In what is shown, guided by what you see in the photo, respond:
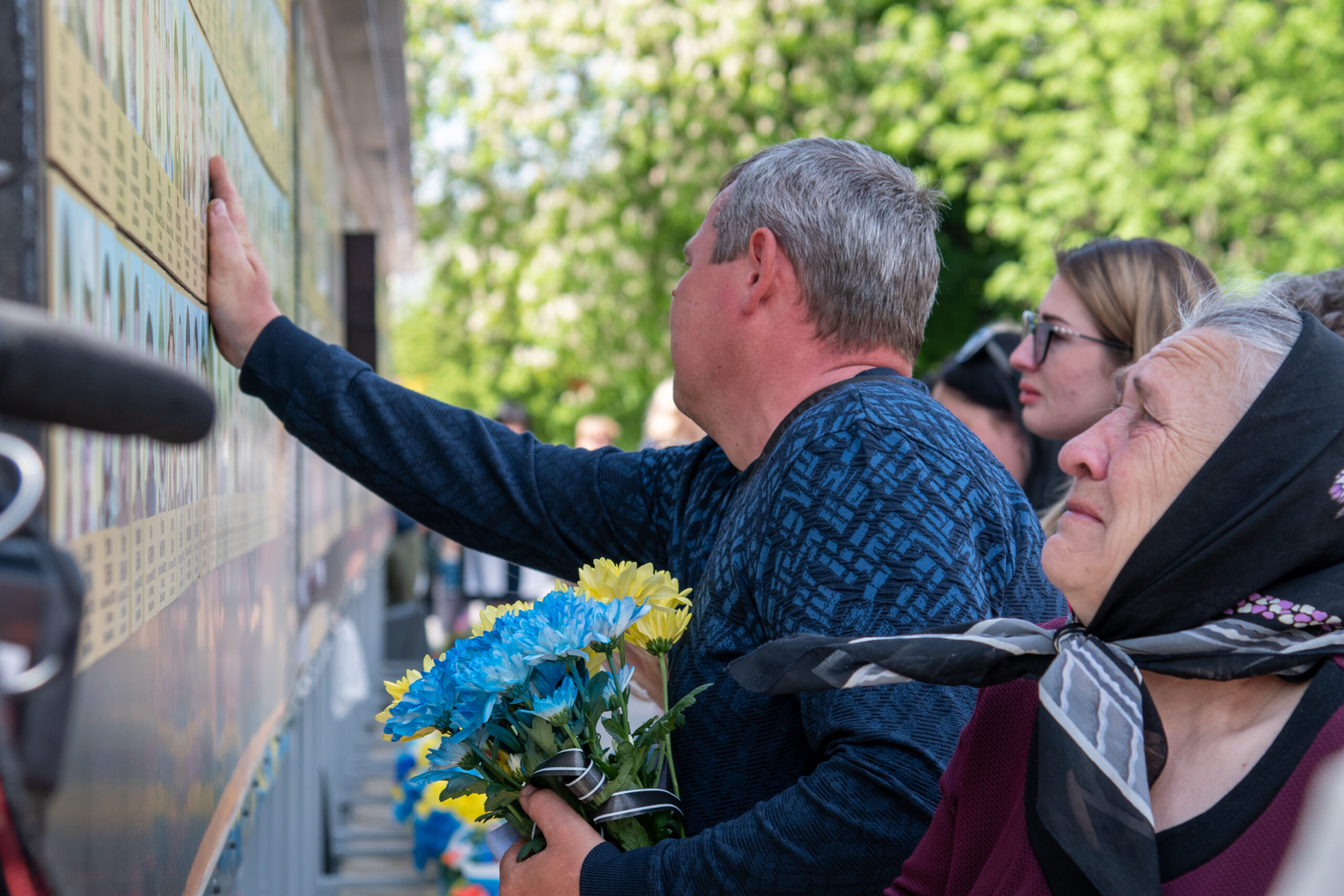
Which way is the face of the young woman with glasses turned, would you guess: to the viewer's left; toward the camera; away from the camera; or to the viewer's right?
to the viewer's left

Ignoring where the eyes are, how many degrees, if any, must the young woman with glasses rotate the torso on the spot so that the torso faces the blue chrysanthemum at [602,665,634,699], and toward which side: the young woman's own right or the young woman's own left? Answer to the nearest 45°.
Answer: approximately 90° to the young woman's own left

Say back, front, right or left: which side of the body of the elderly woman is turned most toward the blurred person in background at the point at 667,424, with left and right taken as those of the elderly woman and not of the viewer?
right

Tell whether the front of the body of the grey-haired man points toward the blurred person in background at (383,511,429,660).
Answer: no

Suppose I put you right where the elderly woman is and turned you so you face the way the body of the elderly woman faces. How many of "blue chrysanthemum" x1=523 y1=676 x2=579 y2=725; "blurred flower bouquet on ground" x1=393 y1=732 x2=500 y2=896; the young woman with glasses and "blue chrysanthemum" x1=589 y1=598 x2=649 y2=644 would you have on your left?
0

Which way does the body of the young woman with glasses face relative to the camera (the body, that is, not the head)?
to the viewer's left

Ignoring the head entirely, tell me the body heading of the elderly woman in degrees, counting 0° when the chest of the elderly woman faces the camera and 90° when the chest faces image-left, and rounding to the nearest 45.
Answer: approximately 45°

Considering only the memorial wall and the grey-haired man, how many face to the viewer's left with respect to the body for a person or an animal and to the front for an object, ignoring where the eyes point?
1

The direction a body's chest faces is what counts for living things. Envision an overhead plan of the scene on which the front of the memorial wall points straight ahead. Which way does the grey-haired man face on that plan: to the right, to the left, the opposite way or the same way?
the opposite way

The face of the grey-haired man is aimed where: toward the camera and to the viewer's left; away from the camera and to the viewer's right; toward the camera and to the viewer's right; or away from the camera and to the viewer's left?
away from the camera and to the viewer's left

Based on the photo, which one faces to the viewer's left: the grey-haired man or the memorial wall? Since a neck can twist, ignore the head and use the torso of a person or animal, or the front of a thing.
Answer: the grey-haired man

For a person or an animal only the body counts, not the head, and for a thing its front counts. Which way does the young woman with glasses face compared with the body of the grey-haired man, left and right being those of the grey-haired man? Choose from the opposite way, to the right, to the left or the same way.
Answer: the same way

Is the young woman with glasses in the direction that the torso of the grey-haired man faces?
no

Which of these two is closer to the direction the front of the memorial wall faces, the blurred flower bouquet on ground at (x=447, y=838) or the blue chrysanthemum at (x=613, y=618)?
the blue chrysanthemum

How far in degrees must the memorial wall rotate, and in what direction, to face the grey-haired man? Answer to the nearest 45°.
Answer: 0° — it already faces them

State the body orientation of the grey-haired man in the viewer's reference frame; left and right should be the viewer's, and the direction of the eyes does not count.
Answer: facing to the left of the viewer

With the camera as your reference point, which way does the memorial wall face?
facing to the right of the viewer
